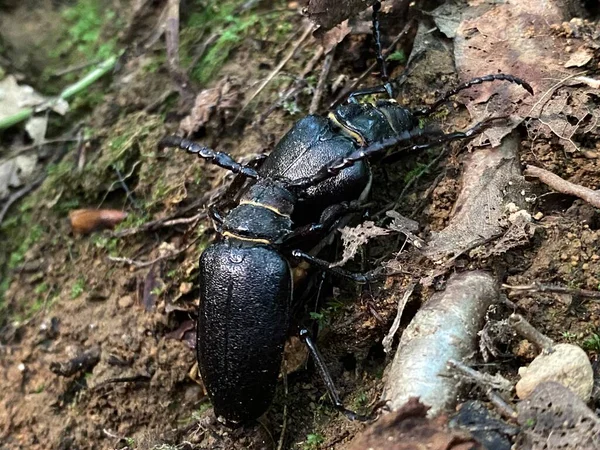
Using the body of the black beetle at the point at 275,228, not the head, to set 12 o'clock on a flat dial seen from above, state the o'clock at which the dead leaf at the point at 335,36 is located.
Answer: The dead leaf is roughly at 11 o'clock from the black beetle.

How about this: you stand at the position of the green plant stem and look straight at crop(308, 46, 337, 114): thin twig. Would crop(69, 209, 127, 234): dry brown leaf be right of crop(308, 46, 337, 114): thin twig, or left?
right

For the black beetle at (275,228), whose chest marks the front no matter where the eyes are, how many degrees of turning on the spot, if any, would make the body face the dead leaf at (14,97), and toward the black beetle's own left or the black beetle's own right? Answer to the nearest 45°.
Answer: approximately 90° to the black beetle's own left

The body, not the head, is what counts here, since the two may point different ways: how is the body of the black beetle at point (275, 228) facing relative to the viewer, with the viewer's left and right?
facing away from the viewer and to the right of the viewer

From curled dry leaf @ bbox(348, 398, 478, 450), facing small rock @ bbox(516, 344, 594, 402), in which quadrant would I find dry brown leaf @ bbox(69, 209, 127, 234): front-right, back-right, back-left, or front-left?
back-left

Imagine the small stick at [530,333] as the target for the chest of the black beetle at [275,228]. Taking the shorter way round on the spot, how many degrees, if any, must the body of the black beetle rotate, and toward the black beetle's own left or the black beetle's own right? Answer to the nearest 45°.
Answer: approximately 90° to the black beetle's own right

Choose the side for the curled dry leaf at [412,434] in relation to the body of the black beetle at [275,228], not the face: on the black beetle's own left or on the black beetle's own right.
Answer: on the black beetle's own right

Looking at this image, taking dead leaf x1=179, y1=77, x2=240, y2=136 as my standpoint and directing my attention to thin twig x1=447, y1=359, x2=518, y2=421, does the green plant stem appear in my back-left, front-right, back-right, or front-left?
back-right

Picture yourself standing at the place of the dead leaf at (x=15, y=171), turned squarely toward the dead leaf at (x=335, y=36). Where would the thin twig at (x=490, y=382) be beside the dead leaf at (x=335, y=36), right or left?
right

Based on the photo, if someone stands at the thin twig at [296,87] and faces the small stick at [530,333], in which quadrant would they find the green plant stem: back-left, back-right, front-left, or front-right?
back-right

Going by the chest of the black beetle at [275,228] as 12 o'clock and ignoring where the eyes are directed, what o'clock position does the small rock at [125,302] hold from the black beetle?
The small rock is roughly at 8 o'clock from the black beetle.

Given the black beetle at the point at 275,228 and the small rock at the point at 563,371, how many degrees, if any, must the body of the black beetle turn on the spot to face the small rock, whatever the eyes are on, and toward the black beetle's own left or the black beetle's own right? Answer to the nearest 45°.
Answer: approximately 90° to the black beetle's own right

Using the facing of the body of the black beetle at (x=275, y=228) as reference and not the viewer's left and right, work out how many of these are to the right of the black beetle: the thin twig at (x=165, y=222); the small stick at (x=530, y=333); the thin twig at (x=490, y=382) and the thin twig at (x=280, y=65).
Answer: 2
